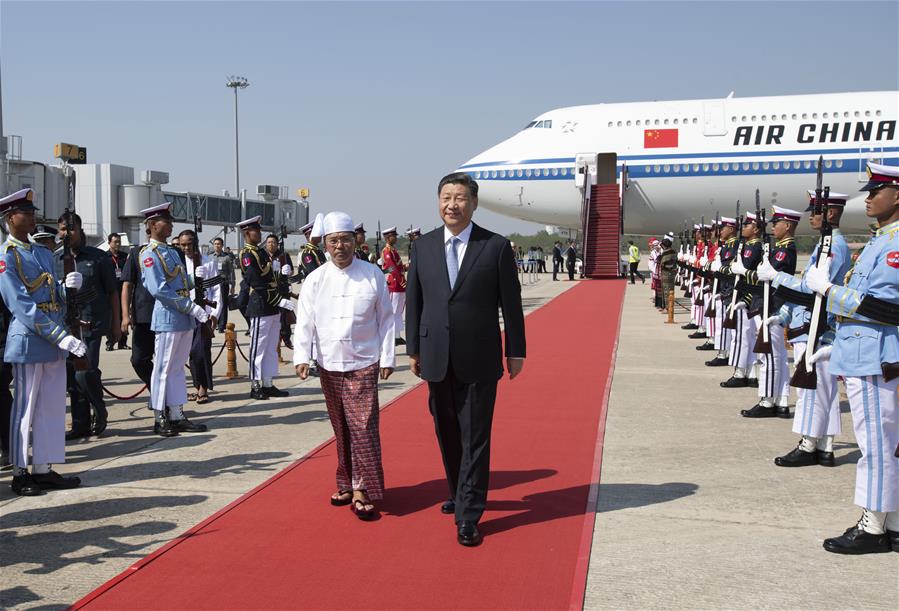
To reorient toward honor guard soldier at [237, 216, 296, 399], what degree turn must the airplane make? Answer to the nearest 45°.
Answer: approximately 90° to its left

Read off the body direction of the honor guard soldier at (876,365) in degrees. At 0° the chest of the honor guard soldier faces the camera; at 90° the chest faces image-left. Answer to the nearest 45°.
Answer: approximately 90°

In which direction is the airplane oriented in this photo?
to the viewer's left

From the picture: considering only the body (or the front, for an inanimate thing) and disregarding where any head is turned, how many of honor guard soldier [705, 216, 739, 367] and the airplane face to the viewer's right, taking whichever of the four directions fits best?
0

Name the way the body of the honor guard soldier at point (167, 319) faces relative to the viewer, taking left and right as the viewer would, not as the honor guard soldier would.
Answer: facing to the right of the viewer

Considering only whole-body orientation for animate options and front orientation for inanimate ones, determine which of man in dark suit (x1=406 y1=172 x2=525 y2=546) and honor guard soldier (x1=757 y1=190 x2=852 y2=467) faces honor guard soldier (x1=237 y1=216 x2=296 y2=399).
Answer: honor guard soldier (x1=757 y1=190 x2=852 y2=467)

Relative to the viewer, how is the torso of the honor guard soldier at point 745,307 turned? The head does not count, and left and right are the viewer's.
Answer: facing to the left of the viewer

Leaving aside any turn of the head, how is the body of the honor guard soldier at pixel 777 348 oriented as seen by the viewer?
to the viewer's left

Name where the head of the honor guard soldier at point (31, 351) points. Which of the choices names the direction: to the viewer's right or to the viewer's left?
to the viewer's right

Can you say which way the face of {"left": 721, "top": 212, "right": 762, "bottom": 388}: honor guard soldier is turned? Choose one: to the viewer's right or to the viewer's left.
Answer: to the viewer's left

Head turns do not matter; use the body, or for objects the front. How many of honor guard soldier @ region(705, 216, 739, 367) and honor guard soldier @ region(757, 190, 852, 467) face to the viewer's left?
2

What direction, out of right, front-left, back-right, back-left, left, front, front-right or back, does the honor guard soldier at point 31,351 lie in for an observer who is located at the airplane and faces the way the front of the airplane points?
left

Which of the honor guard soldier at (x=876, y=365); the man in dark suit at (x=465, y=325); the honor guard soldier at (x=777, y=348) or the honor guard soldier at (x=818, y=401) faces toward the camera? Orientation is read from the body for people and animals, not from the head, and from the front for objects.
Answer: the man in dark suit

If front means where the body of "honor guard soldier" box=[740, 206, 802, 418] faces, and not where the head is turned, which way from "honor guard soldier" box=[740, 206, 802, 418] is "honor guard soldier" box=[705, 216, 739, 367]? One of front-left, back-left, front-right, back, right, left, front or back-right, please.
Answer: right

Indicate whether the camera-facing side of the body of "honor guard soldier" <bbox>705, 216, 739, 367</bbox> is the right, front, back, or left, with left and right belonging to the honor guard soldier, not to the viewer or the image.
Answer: left

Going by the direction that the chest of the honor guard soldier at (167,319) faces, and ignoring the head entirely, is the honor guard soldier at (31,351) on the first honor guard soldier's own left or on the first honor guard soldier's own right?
on the first honor guard soldier's own right
